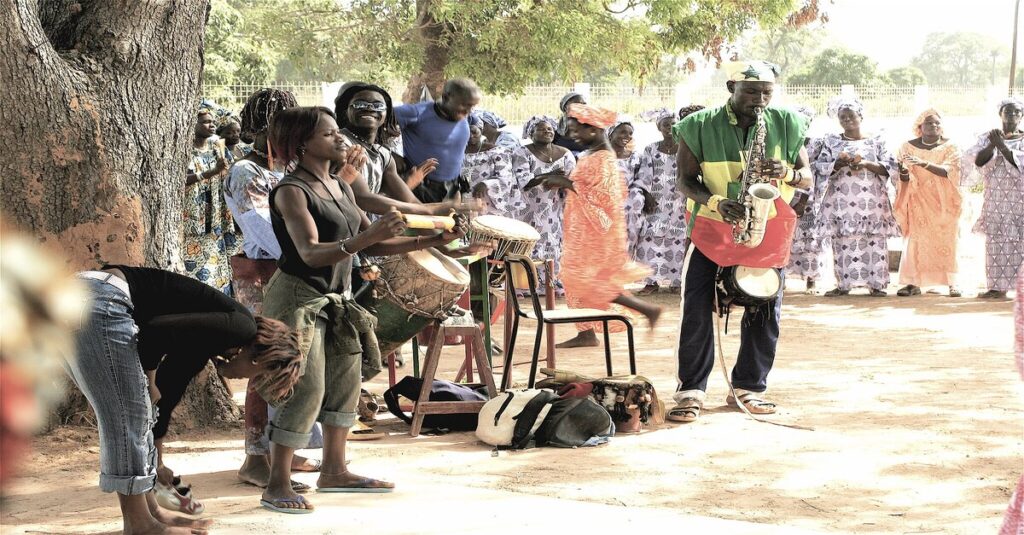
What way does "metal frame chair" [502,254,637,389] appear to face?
to the viewer's right

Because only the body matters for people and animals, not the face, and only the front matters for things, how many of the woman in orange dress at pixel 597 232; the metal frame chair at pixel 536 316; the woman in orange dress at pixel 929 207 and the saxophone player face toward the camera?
2

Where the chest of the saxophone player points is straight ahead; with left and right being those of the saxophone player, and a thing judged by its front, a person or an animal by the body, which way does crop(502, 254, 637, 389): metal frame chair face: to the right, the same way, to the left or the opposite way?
to the left

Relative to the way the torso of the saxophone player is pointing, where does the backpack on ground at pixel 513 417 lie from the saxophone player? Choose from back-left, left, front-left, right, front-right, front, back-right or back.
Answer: front-right

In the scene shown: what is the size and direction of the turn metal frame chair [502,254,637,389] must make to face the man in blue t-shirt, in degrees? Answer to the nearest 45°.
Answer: approximately 135° to its left

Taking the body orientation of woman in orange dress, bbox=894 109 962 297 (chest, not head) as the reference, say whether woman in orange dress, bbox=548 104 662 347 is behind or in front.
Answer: in front

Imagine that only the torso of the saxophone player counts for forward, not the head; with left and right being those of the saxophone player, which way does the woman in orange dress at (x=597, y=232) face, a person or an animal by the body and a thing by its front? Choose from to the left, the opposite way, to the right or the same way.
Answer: to the right

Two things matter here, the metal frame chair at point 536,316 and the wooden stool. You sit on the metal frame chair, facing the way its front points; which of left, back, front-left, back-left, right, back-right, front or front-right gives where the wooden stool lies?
back-right

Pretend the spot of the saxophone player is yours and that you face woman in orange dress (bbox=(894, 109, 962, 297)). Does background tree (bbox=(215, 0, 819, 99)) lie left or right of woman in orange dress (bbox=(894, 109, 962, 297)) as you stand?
left

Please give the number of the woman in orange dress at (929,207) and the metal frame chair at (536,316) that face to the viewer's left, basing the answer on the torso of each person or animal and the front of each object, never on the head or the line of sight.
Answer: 0

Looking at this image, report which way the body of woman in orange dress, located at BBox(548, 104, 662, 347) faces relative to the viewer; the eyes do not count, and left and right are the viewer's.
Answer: facing to the left of the viewer
